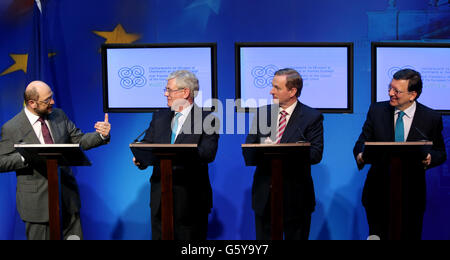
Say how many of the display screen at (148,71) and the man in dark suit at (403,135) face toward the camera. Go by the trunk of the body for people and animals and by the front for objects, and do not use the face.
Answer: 2

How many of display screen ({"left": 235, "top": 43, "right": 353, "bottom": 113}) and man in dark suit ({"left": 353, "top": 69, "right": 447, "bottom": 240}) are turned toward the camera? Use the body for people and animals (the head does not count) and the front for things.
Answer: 2

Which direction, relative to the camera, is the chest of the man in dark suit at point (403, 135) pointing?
toward the camera

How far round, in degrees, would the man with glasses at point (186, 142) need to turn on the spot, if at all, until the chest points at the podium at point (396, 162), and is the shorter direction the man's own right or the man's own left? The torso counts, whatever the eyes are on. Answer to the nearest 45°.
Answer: approximately 135° to the man's own left

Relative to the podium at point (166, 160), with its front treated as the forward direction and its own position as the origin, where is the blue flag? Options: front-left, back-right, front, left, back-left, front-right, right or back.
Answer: back-right

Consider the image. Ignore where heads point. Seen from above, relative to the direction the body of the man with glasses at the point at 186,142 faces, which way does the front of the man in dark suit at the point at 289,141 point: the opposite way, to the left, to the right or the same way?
the same way

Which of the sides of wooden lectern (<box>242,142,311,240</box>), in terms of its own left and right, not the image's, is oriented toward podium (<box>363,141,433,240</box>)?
left

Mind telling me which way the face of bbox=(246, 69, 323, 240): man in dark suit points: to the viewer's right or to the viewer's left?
to the viewer's left

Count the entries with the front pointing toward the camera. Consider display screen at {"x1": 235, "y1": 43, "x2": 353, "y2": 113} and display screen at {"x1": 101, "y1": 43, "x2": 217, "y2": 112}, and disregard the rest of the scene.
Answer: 2

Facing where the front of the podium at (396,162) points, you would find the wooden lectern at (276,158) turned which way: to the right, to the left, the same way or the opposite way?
the same way

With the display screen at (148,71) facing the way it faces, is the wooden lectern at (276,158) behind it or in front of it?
in front

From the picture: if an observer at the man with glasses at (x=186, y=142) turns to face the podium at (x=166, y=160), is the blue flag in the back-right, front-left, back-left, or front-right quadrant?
back-right

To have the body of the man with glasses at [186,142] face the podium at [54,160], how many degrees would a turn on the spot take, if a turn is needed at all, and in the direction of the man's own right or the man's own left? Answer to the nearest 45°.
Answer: approximately 45° to the man's own right

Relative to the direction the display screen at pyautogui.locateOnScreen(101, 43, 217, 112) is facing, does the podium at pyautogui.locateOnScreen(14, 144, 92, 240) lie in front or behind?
in front

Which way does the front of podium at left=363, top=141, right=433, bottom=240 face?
toward the camera

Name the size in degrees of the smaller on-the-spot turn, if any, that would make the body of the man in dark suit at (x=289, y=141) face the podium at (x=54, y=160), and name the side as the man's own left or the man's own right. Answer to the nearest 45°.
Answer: approximately 45° to the man's own right

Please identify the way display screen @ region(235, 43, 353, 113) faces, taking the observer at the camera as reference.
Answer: facing the viewer
